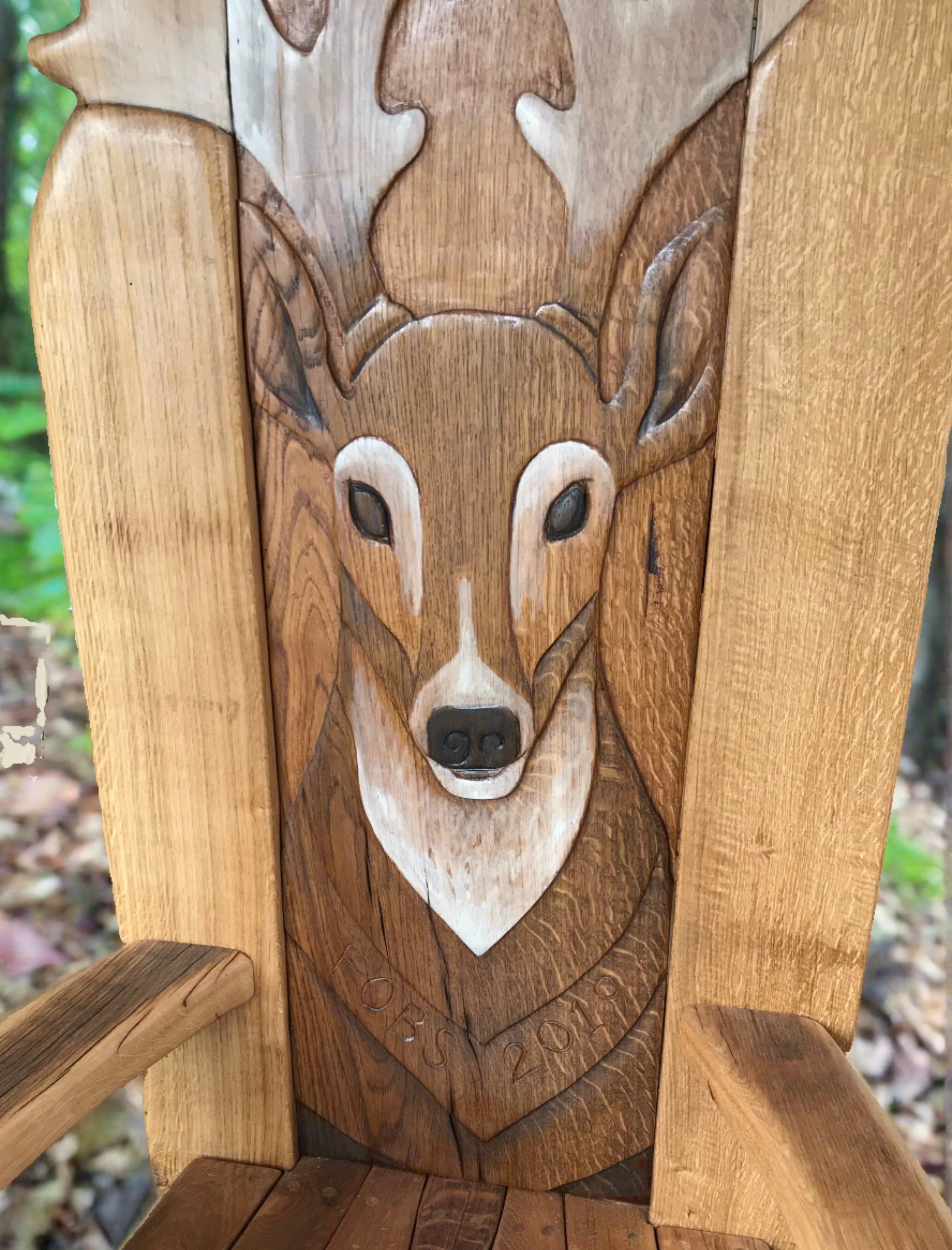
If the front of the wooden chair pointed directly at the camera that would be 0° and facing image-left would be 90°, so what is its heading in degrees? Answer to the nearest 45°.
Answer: approximately 0°
